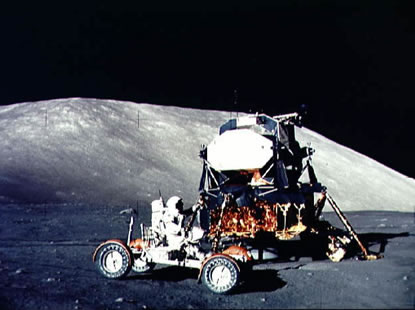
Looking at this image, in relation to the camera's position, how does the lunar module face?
facing away from the viewer and to the right of the viewer
